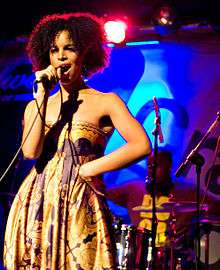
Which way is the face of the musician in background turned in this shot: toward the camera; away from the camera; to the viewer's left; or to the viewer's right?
toward the camera

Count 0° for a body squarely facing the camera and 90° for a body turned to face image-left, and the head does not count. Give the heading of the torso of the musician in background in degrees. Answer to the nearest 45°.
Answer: approximately 0°

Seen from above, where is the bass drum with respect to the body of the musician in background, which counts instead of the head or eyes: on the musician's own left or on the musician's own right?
on the musician's own left
